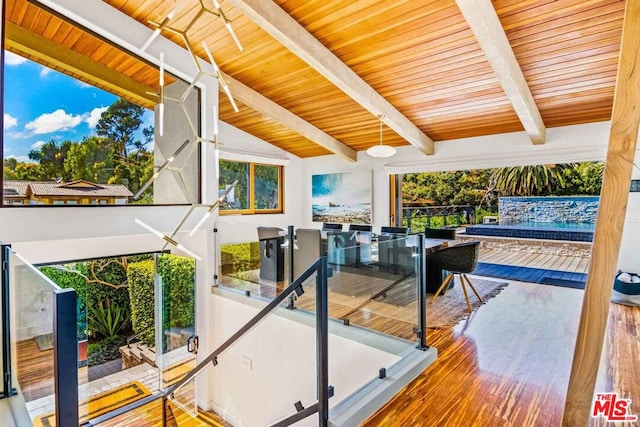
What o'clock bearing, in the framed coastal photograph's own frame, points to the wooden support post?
The wooden support post is roughly at 10 o'clock from the framed coastal photograph.

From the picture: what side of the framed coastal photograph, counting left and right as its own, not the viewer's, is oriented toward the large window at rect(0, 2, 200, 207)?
front

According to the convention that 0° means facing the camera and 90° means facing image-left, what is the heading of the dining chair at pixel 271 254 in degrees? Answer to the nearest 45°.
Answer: approximately 225°

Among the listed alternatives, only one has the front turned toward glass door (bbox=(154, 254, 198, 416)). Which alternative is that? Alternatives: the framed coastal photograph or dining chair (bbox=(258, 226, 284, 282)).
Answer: the framed coastal photograph

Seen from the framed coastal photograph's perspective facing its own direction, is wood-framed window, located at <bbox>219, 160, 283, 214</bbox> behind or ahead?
ahead

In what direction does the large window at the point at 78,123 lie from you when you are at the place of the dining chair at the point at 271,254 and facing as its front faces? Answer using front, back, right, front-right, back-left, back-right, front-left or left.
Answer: back-left

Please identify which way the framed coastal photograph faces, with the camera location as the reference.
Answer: facing the viewer and to the left of the viewer

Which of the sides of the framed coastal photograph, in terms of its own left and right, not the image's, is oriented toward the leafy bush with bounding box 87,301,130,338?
front

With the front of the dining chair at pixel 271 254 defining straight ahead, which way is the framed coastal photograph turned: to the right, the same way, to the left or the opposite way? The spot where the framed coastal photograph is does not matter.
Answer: the opposite way

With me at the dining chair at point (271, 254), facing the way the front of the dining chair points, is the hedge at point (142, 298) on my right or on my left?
on my left
